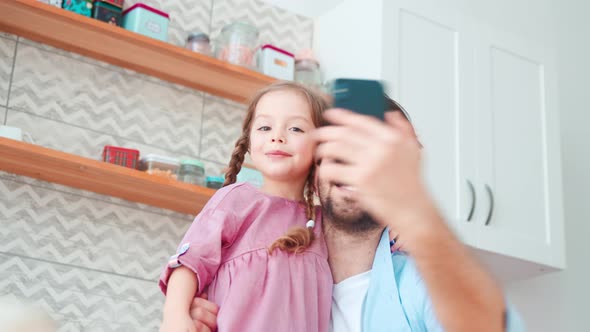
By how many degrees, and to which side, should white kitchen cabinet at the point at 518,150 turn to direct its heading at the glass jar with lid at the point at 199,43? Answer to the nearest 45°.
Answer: approximately 90° to its right

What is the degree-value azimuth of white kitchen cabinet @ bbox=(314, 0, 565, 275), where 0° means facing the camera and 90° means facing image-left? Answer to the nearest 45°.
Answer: approximately 315°

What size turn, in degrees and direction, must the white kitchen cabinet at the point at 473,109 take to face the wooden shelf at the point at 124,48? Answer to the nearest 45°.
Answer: approximately 90° to its right

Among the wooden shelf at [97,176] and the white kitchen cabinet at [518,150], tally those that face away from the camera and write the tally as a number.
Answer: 0

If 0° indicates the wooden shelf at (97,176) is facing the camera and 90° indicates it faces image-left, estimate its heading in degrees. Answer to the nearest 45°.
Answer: approximately 315°

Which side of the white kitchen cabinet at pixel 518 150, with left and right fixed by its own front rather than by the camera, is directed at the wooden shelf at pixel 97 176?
right
